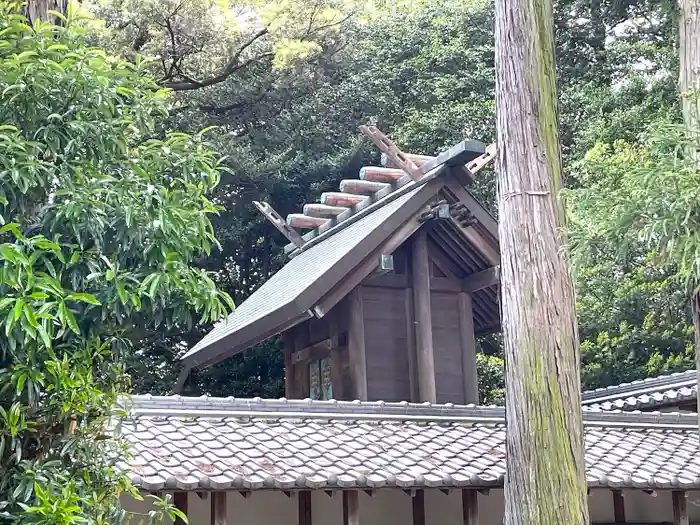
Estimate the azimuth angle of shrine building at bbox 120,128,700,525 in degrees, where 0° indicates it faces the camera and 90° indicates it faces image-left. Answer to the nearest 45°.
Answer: approximately 45°

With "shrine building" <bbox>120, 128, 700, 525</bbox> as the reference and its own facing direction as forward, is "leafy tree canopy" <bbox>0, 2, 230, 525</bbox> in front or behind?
in front

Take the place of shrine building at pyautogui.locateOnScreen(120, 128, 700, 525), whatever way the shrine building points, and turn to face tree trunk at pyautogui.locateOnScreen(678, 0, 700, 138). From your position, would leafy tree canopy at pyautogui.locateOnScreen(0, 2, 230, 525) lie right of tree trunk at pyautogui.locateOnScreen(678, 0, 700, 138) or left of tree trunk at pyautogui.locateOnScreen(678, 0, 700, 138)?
right

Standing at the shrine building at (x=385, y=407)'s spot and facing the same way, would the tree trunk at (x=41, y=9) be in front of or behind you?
in front
